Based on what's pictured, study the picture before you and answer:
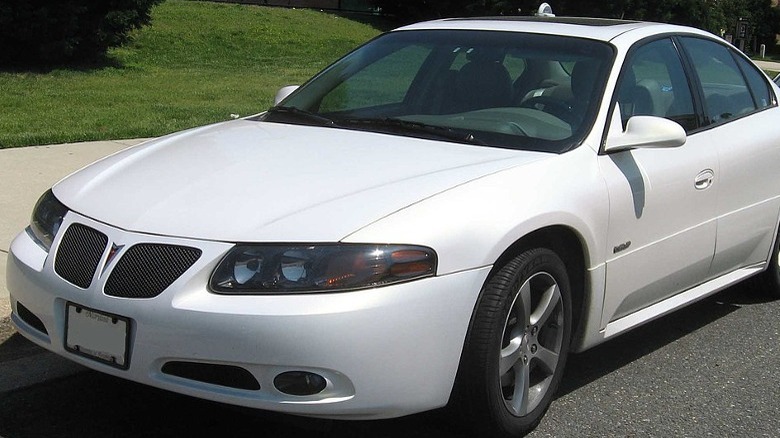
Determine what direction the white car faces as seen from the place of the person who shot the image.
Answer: facing the viewer and to the left of the viewer
